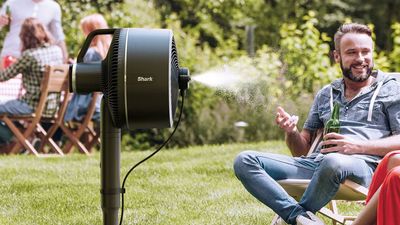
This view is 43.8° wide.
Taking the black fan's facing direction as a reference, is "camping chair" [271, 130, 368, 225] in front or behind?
in front

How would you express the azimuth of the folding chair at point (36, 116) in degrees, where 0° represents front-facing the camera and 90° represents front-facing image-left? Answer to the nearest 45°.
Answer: approximately 135°

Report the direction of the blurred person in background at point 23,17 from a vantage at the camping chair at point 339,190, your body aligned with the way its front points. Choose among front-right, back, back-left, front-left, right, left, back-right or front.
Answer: right

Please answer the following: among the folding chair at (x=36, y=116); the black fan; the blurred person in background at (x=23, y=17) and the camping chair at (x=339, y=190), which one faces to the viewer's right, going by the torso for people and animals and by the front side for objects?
the black fan

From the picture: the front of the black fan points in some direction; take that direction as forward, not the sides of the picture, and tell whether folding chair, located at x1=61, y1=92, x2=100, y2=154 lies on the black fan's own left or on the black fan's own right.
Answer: on the black fan's own left

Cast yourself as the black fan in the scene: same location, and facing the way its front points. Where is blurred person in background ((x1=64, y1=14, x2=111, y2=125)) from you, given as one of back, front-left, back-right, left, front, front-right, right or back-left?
left

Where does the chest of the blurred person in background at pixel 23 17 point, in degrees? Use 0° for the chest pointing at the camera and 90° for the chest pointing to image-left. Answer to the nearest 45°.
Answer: approximately 0°

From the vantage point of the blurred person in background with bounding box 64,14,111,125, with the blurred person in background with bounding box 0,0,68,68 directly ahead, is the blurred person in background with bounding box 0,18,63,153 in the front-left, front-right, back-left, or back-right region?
front-left

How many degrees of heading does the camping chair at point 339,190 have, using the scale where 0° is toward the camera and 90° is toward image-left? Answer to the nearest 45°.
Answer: approximately 45°

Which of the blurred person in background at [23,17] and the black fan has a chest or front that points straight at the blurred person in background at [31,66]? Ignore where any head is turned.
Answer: the blurred person in background at [23,17]

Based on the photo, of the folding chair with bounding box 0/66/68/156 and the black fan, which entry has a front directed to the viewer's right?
the black fan

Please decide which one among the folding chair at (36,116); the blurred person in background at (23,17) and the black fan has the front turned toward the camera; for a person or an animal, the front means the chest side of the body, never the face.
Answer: the blurred person in background

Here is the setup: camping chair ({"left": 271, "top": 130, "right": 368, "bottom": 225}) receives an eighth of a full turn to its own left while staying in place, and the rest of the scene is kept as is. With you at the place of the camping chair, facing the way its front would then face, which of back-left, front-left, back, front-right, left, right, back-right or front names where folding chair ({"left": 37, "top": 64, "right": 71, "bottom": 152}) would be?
back-right

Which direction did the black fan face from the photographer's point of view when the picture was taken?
facing to the right of the viewer
